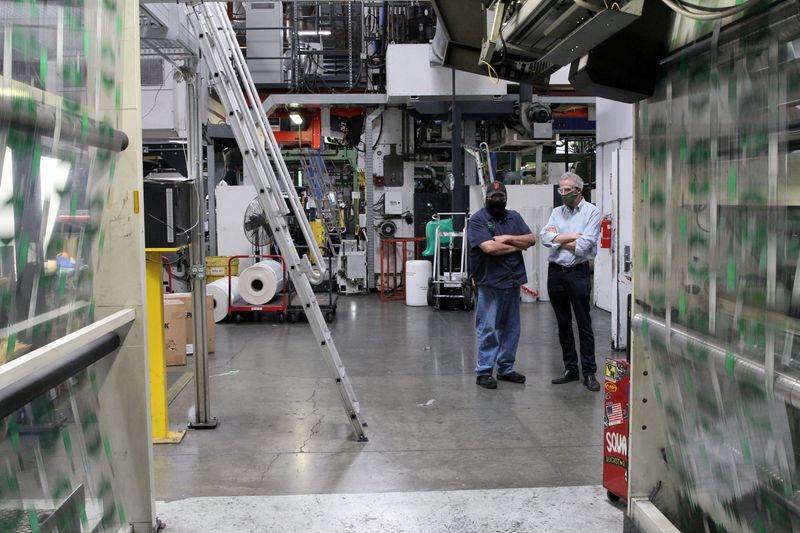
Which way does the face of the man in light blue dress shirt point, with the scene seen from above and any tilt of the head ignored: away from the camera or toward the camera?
toward the camera

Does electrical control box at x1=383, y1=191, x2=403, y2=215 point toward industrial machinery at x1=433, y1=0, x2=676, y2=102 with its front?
yes

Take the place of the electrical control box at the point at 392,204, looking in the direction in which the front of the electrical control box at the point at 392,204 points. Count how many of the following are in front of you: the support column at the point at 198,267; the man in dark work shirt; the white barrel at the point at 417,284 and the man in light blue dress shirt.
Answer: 4

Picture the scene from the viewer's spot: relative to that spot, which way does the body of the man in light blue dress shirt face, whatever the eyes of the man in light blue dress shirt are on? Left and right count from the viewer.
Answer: facing the viewer and to the left of the viewer

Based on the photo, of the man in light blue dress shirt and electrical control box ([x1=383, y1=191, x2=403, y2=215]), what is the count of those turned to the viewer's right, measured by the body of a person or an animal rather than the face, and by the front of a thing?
0

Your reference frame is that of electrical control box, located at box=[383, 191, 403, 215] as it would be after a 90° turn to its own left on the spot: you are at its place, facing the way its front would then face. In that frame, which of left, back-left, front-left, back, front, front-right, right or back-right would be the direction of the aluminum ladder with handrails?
right

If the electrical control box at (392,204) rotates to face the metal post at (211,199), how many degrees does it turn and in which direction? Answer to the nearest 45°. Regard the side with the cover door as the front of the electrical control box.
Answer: approximately 90° to its right

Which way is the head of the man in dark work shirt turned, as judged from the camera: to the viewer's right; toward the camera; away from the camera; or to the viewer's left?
toward the camera

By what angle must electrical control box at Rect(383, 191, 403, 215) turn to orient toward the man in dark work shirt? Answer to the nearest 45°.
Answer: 0° — it already faces them

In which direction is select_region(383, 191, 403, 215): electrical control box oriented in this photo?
toward the camera

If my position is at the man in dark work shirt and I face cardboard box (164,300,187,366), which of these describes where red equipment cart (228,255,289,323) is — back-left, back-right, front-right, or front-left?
front-right

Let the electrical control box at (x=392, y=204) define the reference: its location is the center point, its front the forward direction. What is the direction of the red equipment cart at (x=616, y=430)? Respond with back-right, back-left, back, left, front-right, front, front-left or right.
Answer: front
